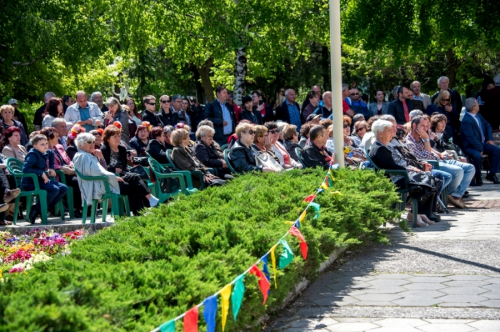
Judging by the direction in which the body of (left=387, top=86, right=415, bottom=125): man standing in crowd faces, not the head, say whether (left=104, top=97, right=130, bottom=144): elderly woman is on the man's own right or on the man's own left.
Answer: on the man's own right

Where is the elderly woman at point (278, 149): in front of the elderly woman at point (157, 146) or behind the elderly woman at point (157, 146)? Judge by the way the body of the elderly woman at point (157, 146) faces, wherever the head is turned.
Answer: in front

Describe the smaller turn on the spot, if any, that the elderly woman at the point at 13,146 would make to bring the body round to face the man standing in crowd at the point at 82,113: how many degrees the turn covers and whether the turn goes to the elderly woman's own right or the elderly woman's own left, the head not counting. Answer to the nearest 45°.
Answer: approximately 90° to the elderly woman's own left

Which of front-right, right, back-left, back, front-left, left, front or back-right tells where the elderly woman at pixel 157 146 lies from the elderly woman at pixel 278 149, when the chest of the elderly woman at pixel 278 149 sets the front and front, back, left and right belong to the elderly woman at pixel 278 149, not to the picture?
back-right

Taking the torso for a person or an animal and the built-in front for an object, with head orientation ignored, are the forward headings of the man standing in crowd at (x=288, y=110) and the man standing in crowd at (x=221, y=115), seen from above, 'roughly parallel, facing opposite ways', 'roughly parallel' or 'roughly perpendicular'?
roughly parallel

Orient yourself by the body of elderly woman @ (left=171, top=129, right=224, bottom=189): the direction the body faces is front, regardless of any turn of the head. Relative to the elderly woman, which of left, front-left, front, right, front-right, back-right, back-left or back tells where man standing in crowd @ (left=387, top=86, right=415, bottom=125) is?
front-left

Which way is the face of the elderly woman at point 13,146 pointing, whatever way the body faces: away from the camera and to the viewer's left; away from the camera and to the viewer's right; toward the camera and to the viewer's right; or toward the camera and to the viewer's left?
toward the camera and to the viewer's right

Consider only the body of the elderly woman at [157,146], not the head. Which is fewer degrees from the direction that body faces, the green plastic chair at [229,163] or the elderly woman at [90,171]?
the green plastic chair

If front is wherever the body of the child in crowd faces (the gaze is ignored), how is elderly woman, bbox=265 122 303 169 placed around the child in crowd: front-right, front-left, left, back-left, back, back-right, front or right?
front-left

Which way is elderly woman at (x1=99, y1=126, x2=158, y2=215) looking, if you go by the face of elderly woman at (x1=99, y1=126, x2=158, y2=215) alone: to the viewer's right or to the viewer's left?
to the viewer's right

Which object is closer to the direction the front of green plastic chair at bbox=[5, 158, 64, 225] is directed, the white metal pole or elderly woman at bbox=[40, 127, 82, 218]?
the white metal pole

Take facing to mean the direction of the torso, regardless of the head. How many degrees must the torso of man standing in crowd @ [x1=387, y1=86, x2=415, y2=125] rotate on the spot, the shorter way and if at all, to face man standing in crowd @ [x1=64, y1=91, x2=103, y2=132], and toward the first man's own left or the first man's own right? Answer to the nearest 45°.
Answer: approximately 90° to the first man's own right
